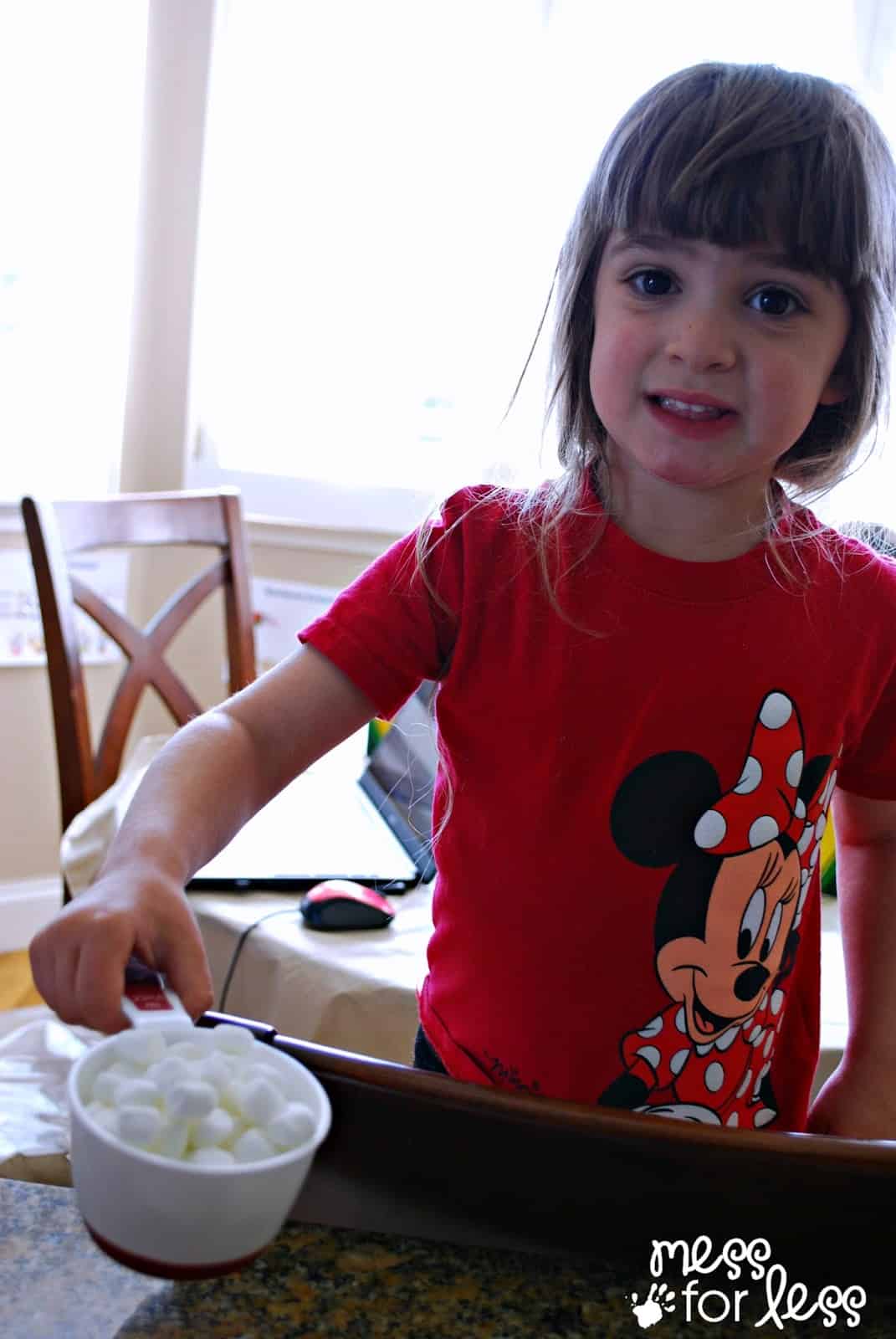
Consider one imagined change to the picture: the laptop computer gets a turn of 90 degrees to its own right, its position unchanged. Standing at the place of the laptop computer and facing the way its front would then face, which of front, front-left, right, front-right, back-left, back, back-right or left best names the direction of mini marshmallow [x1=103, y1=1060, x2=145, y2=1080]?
back

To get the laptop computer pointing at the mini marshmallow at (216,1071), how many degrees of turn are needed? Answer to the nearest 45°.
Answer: approximately 90° to its left

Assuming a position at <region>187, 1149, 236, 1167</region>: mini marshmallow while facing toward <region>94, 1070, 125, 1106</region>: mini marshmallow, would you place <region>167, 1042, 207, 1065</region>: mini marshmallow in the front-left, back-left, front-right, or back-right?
front-right

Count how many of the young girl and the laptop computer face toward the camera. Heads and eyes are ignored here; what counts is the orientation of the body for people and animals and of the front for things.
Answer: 1

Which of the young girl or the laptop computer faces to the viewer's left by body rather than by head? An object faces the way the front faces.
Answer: the laptop computer

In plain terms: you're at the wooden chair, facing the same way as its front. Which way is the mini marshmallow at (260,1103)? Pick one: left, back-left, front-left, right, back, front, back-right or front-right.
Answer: front-right

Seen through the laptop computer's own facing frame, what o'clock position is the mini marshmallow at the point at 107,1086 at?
The mini marshmallow is roughly at 9 o'clock from the laptop computer.

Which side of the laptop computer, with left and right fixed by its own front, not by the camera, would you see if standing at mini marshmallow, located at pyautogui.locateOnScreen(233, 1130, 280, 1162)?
left

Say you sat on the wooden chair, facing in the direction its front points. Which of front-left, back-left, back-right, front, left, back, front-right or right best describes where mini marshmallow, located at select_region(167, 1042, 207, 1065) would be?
front-right

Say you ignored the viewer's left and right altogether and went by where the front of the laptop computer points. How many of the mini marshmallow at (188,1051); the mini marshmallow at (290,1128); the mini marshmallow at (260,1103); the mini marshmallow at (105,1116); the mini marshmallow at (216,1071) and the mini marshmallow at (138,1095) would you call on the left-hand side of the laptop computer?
6

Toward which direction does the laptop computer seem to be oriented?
to the viewer's left

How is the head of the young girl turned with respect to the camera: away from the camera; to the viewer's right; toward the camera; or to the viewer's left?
toward the camera

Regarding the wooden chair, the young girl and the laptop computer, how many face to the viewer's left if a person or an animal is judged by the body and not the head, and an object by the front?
1

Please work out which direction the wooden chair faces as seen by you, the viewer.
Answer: facing the viewer and to the right of the viewer

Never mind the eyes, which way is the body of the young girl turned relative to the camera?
toward the camera

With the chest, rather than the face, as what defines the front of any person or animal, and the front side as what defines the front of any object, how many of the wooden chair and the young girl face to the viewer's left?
0
